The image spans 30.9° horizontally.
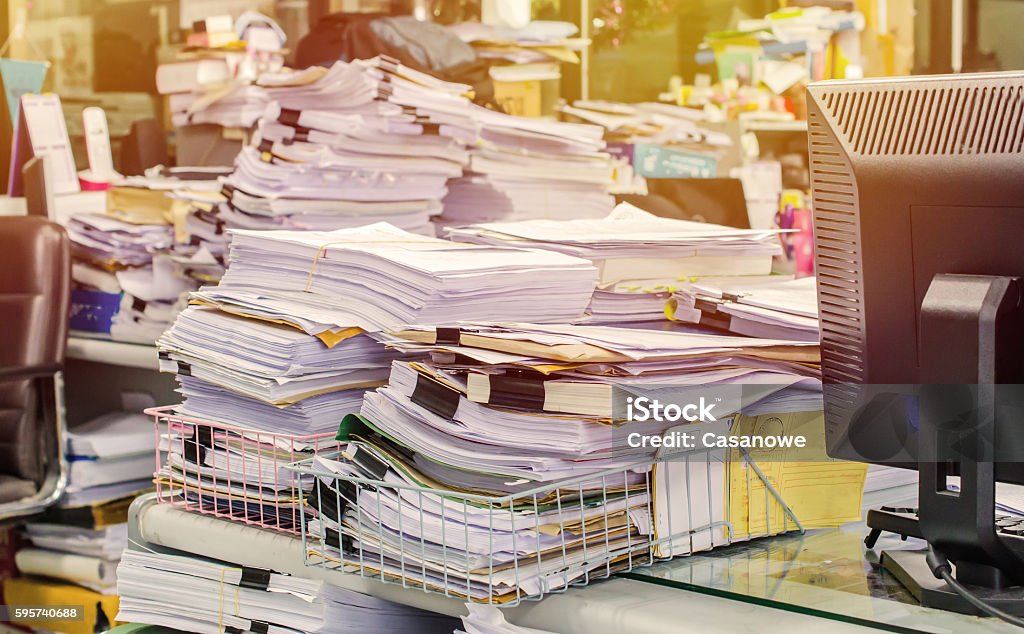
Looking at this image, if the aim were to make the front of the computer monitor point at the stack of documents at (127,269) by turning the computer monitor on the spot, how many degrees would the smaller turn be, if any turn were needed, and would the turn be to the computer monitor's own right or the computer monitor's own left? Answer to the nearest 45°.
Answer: approximately 90° to the computer monitor's own left

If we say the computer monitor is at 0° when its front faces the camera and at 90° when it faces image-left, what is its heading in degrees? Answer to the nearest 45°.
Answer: approximately 225°

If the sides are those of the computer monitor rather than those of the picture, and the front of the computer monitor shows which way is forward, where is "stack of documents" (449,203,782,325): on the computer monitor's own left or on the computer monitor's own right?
on the computer monitor's own left
